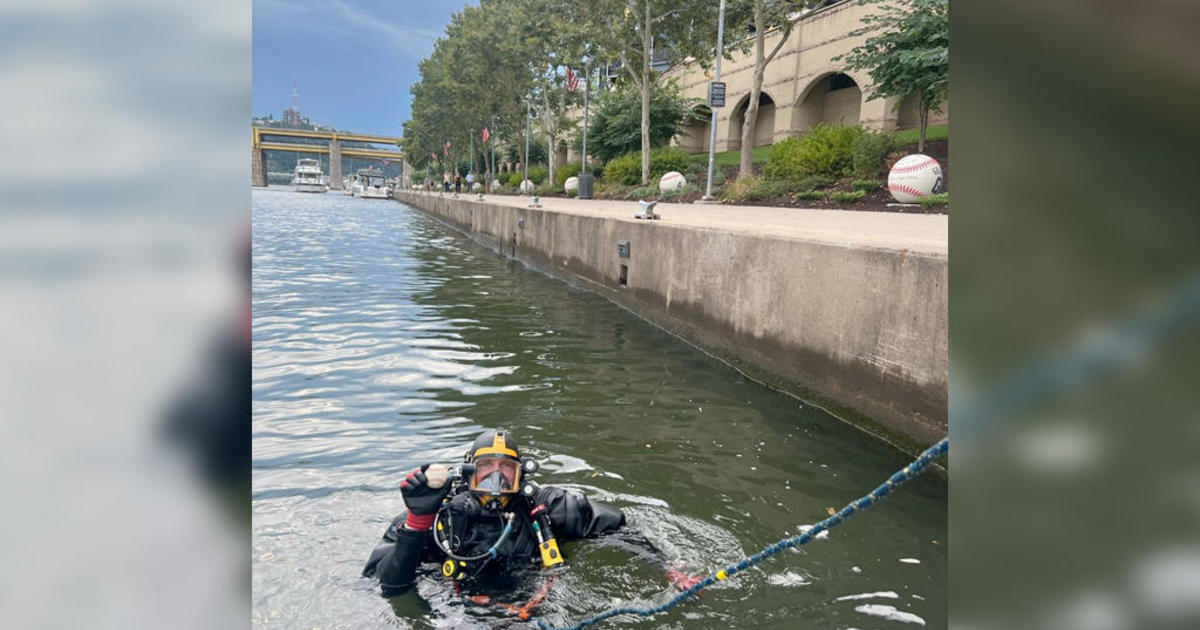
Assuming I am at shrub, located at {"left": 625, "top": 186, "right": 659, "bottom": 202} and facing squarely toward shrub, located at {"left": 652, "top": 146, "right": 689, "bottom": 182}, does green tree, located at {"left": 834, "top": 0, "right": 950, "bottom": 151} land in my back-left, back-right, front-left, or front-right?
back-right

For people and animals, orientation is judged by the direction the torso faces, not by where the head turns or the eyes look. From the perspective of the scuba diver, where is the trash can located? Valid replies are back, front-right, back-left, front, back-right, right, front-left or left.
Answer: back

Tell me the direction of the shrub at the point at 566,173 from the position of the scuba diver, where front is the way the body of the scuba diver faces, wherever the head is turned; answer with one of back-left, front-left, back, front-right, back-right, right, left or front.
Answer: back

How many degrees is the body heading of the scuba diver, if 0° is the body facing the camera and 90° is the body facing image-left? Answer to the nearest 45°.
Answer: approximately 0°

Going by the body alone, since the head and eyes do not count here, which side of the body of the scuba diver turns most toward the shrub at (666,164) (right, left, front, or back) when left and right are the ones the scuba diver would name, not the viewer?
back

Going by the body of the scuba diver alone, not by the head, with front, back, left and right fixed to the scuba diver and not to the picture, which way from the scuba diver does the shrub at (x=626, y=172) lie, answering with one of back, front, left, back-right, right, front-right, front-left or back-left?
back

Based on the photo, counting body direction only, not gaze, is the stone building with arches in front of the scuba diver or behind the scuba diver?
behind
